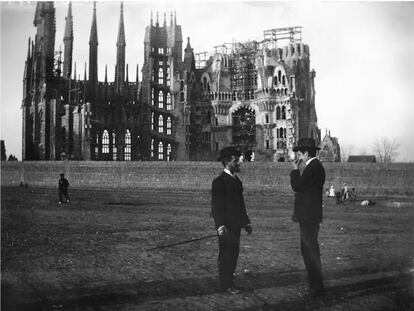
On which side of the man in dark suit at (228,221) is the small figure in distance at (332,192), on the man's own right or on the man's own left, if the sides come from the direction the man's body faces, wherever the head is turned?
on the man's own left

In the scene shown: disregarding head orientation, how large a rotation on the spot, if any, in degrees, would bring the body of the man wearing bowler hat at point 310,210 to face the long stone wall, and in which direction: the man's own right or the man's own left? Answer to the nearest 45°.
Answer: approximately 90° to the man's own right

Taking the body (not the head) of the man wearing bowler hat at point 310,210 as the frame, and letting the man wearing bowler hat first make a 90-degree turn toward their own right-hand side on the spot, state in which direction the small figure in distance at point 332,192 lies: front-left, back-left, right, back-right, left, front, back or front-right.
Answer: front

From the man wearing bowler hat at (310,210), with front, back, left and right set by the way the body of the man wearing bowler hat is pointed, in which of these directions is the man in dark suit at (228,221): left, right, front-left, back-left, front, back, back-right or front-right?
front

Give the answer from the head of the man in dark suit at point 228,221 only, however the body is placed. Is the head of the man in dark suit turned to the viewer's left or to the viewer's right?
to the viewer's right

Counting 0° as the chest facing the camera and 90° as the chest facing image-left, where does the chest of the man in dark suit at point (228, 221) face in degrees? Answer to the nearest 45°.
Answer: approximately 315°

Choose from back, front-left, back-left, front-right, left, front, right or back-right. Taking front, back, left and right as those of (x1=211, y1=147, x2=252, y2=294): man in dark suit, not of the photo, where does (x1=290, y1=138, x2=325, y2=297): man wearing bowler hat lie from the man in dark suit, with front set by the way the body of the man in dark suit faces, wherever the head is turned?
front-left

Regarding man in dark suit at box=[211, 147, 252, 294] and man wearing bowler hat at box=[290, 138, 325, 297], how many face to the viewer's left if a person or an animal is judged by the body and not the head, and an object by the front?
1

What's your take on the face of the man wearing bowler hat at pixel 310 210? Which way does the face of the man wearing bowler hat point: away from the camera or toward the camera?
toward the camera

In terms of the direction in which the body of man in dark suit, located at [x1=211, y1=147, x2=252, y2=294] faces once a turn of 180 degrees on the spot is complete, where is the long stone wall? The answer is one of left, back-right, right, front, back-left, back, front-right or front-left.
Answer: front-right

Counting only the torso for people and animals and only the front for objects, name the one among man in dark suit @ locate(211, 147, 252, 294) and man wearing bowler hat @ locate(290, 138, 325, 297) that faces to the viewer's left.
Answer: the man wearing bowler hat

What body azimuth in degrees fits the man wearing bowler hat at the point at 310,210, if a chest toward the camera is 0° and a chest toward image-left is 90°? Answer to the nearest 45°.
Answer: approximately 90°
